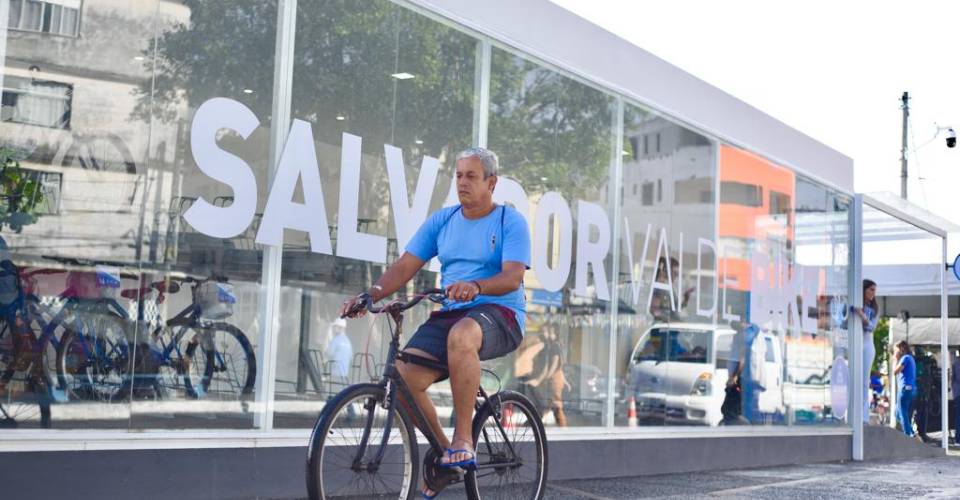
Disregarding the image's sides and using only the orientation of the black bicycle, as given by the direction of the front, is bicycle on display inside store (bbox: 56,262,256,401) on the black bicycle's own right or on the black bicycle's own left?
on the black bicycle's own right

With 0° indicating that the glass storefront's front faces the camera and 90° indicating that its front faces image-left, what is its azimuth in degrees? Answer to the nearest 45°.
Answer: approximately 315°

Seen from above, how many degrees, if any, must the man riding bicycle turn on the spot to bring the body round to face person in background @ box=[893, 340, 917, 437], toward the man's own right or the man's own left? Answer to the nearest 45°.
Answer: approximately 180°

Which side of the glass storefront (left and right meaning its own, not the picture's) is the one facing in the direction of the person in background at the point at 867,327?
left

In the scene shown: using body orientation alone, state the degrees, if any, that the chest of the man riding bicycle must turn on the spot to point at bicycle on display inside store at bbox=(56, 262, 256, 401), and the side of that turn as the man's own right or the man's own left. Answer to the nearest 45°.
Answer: approximately 90° to the man's own right

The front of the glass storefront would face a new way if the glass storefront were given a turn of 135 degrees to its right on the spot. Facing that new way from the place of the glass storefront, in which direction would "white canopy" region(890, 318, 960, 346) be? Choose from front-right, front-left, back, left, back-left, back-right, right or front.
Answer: back-right

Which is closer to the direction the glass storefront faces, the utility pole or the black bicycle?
the black bicycle

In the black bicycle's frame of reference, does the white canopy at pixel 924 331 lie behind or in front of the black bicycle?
behind

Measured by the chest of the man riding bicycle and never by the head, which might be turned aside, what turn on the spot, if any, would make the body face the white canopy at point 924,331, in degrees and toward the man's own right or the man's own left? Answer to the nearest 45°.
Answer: approximately 180°

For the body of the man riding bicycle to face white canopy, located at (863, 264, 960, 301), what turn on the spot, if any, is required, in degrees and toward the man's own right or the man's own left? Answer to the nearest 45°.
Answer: approximately 180°

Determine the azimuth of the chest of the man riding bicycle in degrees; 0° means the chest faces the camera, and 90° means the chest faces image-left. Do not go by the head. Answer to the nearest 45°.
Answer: approximately 45°
